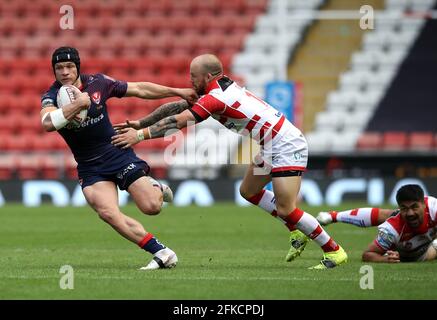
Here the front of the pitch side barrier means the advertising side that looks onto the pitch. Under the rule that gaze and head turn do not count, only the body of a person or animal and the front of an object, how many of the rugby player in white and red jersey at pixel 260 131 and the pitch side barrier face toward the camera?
1

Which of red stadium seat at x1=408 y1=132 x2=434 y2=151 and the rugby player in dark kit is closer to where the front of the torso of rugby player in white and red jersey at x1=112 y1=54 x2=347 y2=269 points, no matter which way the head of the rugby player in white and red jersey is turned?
the rugby player in dark kit

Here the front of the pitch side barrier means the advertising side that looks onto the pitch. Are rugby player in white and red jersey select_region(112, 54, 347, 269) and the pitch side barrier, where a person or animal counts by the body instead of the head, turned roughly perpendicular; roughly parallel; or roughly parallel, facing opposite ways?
roughly perpendicular

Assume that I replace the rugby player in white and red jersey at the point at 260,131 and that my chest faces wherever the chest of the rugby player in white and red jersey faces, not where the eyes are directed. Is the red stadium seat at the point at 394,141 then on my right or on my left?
on my right

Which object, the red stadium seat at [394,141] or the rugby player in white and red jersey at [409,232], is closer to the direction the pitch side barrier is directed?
the rugby player in white and red jersey

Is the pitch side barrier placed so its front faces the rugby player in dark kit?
yes

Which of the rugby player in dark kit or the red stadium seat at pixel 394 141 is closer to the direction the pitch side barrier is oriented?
the rugby player in dark kit

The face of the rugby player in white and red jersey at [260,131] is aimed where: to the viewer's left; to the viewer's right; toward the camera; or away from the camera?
to the viewer's left

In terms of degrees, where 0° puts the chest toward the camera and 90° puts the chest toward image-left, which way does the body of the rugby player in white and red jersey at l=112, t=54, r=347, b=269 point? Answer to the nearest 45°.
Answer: approximately 90°

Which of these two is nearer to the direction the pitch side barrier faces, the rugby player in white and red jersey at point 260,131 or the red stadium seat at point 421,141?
the rugby player in white and red jersey

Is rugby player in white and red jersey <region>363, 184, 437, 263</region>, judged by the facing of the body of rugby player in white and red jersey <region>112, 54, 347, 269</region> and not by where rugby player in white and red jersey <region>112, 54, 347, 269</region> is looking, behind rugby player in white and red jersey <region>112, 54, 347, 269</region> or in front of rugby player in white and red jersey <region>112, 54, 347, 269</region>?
behind
